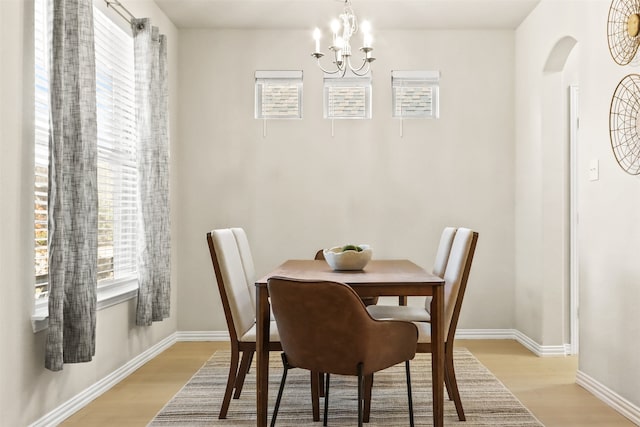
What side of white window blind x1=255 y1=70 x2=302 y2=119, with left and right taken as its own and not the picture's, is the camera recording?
front

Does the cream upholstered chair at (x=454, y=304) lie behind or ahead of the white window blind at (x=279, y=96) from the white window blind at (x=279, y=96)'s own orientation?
ahead

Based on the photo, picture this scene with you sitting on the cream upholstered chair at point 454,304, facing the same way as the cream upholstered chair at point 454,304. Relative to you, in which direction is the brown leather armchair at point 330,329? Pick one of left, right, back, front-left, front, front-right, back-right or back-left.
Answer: front-left

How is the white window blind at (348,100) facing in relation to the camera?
toward the camera

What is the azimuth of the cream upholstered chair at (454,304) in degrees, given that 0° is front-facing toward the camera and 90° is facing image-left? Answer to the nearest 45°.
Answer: approximately 90°

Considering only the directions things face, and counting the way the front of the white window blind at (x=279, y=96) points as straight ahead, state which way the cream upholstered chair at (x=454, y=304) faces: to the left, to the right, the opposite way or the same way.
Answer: to the right

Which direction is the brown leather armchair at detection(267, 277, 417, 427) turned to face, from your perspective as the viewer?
facing away from the viewer and to the right of the viewer

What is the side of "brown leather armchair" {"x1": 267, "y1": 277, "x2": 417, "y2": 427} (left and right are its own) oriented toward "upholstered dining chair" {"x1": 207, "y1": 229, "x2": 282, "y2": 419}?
left

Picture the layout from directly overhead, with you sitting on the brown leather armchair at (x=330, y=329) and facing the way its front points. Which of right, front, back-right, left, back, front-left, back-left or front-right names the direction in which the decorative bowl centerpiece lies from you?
front-left

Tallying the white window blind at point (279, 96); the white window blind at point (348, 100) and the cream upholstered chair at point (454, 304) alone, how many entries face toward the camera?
2

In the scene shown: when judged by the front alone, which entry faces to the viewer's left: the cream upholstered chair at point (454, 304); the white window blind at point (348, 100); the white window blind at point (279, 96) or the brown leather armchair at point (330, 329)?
the cream upholstered chair

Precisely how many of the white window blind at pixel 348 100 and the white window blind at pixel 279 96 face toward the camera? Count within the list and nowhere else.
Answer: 2

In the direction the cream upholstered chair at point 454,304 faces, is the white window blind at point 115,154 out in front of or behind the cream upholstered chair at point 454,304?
in front

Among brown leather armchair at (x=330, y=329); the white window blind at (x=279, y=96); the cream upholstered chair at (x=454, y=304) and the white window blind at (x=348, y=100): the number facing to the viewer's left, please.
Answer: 1

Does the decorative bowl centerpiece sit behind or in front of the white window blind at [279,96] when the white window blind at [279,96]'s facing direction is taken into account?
in front

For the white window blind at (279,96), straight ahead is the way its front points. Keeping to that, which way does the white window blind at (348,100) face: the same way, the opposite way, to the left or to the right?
the same way
